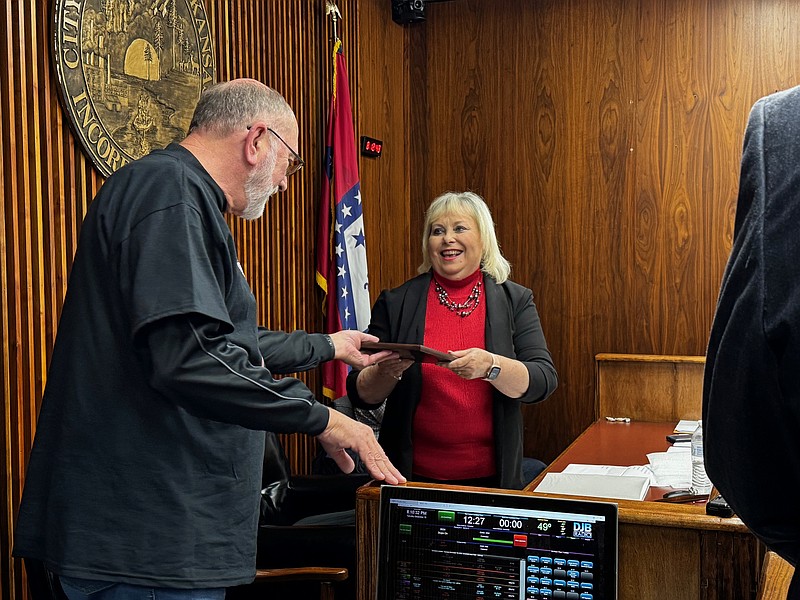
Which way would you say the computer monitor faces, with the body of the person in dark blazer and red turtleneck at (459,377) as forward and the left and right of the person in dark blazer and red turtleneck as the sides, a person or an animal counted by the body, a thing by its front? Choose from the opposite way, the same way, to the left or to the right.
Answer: the same way

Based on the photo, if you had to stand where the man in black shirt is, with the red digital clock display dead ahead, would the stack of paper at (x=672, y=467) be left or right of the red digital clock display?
right

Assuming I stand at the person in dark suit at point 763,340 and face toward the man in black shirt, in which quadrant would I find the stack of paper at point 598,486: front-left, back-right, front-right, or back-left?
front-right

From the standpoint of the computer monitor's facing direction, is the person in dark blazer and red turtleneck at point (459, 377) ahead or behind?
behind

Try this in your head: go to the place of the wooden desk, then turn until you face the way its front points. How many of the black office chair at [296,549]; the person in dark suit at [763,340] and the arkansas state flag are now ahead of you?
1

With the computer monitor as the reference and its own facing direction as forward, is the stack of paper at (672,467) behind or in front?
behind

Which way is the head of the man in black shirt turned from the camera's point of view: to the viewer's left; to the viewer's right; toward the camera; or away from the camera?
to the viewer's right

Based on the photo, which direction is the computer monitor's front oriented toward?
toward the camera
